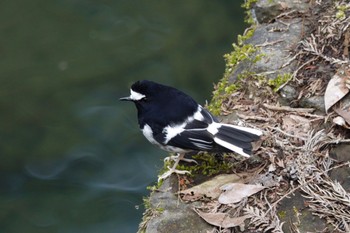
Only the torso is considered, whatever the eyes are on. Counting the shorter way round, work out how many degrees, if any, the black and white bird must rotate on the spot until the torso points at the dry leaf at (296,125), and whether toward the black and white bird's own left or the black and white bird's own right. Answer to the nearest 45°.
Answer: approximately 180°

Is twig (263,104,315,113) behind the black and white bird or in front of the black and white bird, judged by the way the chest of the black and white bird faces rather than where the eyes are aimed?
behind

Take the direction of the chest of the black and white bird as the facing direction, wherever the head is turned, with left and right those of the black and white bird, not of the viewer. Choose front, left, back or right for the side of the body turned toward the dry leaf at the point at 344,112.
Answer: back

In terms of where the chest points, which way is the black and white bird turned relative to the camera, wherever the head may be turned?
to the viewer's left
